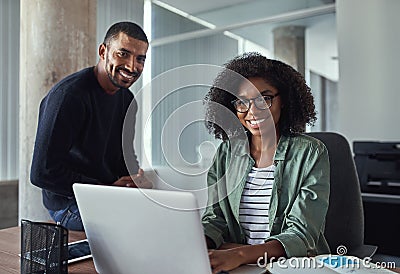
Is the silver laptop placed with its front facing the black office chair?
yes

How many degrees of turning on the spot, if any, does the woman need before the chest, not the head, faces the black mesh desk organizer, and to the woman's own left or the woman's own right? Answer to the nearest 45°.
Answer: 0° — they already face it

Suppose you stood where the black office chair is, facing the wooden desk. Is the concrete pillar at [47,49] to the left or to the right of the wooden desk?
right

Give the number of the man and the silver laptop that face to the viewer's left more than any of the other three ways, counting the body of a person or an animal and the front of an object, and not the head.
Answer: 0

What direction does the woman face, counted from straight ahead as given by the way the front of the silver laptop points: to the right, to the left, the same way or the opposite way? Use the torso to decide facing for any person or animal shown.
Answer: the opposite way

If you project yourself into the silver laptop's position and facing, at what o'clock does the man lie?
The man is roughly at 10 o'clock from the silver laptop.

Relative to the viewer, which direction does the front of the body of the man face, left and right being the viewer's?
facing the viewer and to the right of the viewer

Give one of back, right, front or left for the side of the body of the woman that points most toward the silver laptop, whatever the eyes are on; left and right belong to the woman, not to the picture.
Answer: front

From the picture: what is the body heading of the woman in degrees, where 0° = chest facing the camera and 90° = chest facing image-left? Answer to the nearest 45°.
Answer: approximately 45°

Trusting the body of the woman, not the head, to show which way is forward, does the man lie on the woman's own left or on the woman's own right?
on the woman's own right

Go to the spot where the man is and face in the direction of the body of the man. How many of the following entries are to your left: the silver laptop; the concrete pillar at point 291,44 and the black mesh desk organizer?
1

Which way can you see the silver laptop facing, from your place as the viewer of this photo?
facing away from the viewer and to the right of the viewer

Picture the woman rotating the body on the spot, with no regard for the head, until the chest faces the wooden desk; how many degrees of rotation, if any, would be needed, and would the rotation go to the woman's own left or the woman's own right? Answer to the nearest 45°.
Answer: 0° — they already face it

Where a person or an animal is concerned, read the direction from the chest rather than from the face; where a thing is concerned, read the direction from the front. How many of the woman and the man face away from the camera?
0
